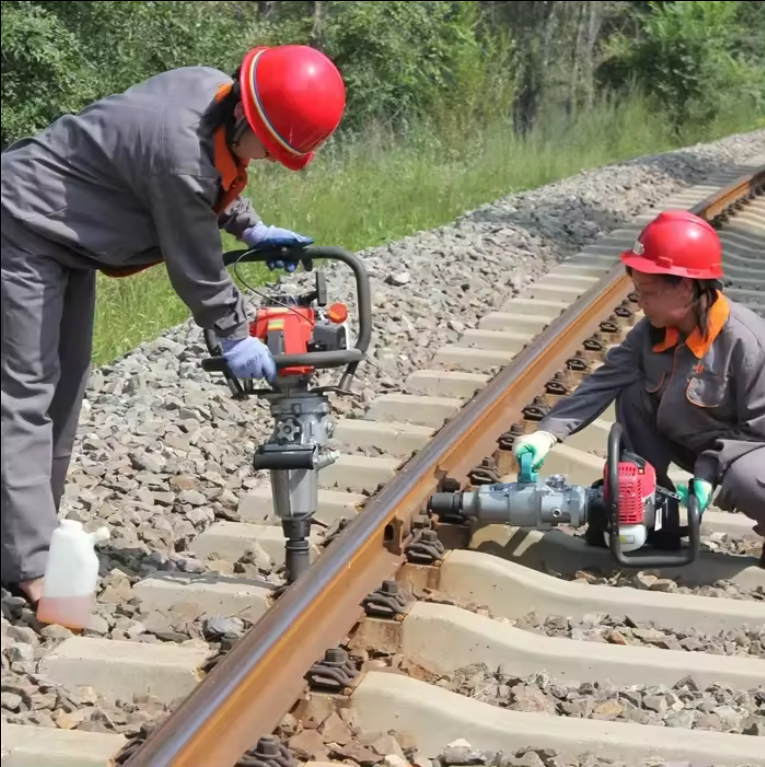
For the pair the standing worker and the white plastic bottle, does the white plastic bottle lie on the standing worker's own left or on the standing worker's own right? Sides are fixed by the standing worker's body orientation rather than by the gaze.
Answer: on the standing worker's own right

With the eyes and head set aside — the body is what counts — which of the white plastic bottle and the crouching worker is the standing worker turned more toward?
the crouching worker

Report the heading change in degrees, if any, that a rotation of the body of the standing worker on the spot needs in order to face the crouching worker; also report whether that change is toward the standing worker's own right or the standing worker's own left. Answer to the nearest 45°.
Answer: approximately 45° to the standing worker's own left

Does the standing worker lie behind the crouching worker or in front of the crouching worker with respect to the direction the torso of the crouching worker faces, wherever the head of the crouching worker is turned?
in front

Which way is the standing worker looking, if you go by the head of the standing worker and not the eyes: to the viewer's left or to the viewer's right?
to the viewer's right

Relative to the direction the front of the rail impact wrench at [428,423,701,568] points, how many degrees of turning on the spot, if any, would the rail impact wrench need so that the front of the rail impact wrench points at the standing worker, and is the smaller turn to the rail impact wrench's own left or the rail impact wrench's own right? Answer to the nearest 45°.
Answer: approximately 45° to the rail impact wrench's own left

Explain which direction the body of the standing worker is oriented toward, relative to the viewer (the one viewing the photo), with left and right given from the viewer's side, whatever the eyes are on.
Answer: facing to the right of the viewer

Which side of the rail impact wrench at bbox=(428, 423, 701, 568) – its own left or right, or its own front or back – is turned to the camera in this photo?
left

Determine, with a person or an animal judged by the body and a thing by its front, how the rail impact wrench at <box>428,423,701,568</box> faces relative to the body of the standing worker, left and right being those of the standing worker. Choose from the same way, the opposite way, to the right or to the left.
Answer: the opposite way

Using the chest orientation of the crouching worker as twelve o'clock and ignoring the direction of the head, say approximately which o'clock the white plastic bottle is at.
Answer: The white plastic bottle is roughly at 11 o'clock from the crouching worker.

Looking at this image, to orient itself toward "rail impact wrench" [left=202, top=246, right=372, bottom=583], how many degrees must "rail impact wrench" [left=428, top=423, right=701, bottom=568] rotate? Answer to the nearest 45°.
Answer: approximately 45° to its left

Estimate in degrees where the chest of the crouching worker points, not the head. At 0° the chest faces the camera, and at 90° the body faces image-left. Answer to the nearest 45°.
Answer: approximately 45°
